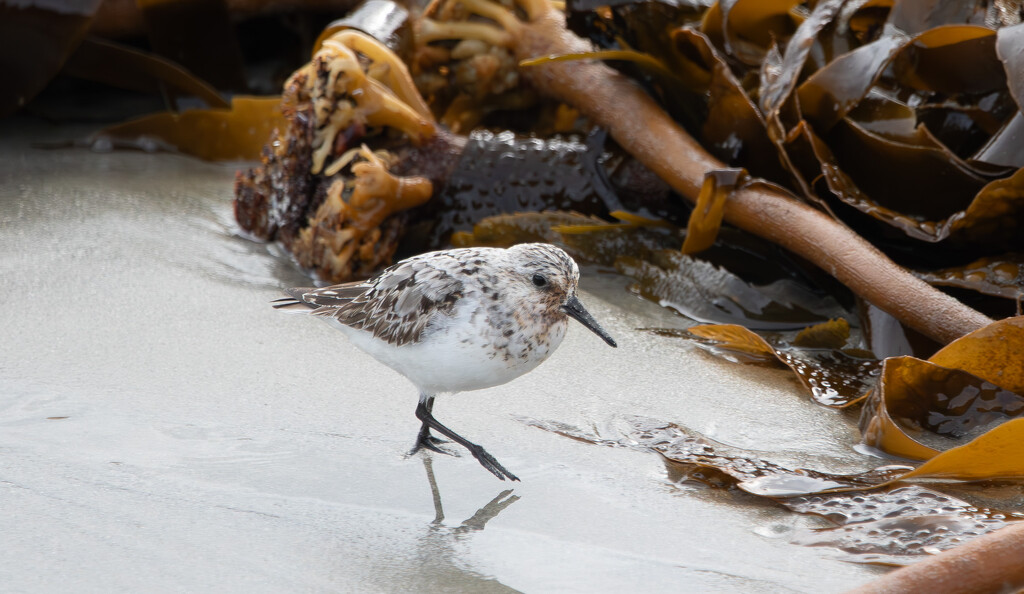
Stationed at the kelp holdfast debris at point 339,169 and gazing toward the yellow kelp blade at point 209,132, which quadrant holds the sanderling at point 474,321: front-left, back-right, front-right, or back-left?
back-left

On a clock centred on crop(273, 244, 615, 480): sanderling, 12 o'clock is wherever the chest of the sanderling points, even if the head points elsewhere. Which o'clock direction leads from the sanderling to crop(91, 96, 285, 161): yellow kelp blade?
The yellow kelp blade is roughly at 8 o'clock from the sanderling.

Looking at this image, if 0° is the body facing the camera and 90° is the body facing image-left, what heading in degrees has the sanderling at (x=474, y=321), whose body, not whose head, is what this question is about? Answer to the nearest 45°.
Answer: approximately 270°

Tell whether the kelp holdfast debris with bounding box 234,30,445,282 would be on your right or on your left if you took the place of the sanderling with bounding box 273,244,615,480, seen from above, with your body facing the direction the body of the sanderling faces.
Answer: on your left
